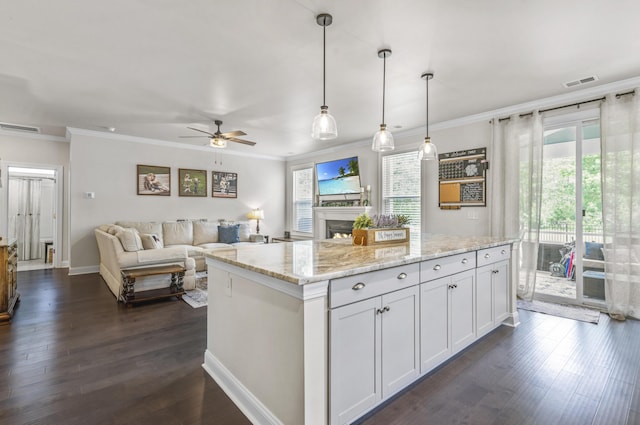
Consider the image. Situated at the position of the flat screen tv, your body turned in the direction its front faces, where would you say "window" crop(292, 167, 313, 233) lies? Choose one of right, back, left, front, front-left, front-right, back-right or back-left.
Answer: right

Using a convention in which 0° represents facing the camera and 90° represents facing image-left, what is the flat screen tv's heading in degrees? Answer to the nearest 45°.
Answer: approximately 45°

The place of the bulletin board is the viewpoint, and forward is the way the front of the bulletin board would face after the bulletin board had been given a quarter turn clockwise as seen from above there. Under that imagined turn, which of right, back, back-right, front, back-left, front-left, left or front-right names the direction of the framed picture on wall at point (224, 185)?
front-left

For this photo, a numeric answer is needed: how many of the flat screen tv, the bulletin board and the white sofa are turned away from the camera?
0

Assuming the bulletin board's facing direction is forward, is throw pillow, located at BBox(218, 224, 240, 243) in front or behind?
in front

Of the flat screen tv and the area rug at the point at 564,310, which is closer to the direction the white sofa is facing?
the area rug

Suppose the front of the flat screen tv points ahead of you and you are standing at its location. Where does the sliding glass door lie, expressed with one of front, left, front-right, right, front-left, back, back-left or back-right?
left

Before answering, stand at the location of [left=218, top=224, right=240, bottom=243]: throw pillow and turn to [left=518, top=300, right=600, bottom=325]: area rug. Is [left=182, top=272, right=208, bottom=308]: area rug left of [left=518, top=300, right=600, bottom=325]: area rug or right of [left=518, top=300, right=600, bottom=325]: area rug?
right

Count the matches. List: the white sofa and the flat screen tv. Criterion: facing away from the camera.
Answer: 0

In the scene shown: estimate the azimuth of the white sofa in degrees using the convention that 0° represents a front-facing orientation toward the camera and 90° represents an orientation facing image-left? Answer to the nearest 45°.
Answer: approximately 315°

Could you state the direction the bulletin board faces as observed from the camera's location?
facing the viewer and to the left of the viewer
